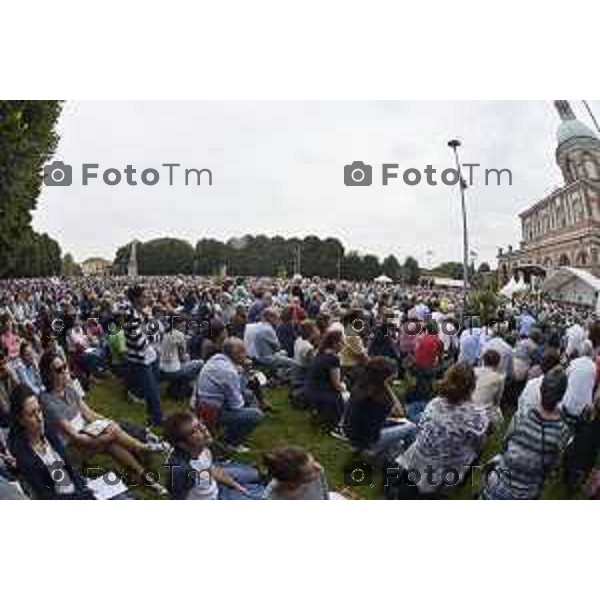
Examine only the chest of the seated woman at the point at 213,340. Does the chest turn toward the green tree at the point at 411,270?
yes

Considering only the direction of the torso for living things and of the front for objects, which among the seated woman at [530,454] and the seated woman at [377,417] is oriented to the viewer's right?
the seated woman at [377,417]

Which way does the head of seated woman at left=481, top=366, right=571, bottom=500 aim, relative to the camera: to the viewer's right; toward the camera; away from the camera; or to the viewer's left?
away from the camera

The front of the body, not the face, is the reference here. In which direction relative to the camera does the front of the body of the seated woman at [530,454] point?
away from the camera

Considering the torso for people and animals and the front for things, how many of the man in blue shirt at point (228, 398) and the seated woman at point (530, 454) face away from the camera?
1

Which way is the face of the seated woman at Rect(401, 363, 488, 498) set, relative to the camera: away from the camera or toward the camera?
away from the camera

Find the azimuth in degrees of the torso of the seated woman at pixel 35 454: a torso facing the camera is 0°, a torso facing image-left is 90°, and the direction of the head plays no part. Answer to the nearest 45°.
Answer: approximately 315°

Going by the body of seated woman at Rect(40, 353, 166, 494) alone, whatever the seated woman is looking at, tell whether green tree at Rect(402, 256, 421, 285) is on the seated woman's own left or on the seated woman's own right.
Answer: on the seated woman's own left

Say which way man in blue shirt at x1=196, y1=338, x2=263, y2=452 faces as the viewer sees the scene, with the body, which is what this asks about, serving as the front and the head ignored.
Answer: to the viewer's right

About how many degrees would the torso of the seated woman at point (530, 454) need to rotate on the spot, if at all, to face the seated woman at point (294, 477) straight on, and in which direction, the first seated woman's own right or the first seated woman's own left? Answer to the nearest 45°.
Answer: approximately 135° to the first seated woman's own left

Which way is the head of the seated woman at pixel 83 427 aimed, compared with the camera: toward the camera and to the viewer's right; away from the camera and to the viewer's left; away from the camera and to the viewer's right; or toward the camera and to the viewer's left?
toward the camera and to the viewer's right
